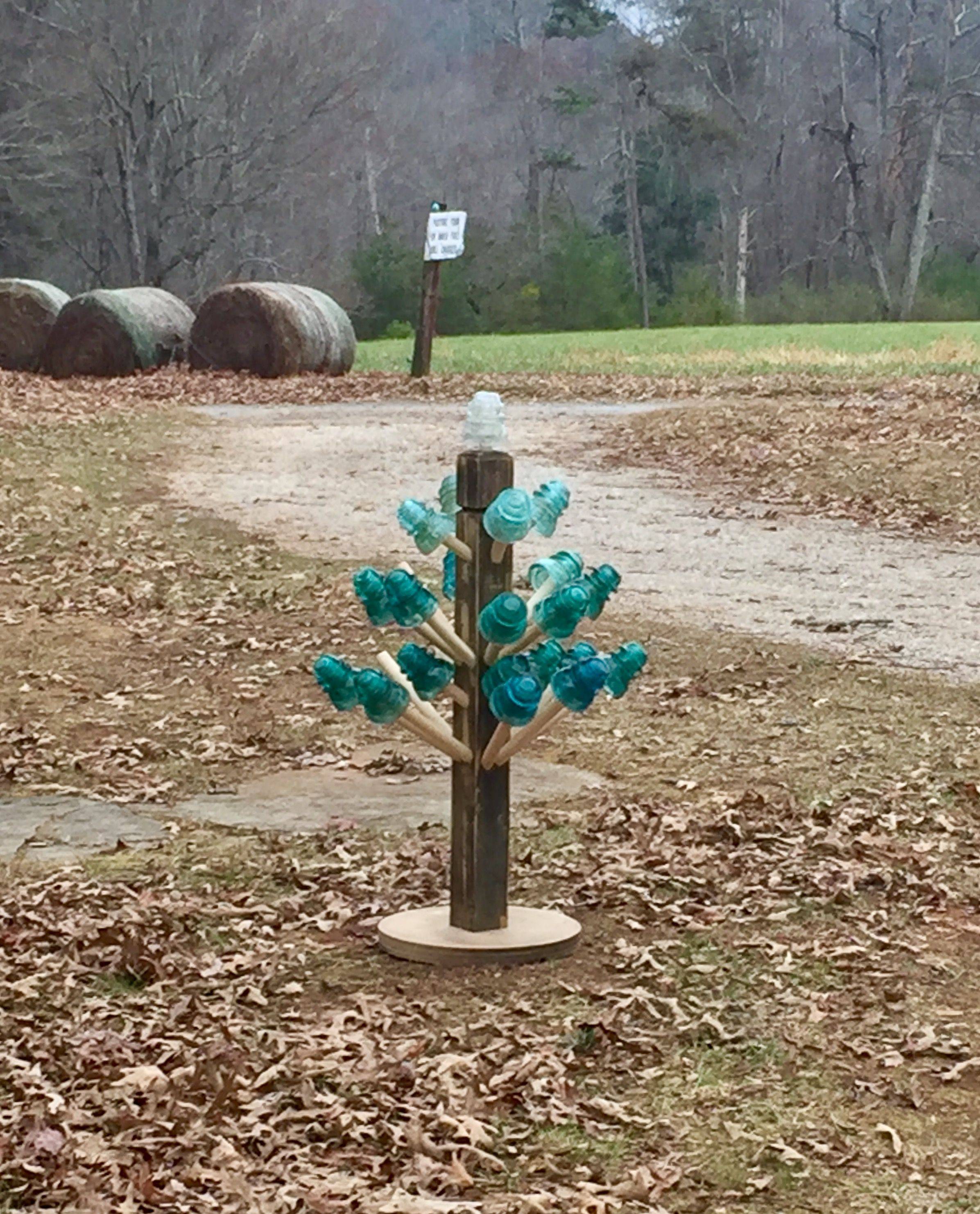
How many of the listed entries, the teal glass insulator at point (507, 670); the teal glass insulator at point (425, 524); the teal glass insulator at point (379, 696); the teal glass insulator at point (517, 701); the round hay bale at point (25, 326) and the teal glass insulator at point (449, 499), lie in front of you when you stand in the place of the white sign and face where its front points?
5

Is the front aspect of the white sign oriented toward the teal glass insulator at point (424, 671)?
yes

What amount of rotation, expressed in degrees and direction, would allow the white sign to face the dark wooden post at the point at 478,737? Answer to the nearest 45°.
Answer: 0° — it already faces it

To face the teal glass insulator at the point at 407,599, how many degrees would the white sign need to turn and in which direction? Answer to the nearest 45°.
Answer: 0° — it already faces it

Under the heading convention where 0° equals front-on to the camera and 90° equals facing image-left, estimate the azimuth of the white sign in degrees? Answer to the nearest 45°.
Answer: approximately 0°

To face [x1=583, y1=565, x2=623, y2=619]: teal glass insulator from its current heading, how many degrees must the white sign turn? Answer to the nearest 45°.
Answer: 0° — it already faces it

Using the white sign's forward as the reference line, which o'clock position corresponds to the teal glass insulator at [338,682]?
The teal glass insulator is roughly at 12 o'clock from the white sign.

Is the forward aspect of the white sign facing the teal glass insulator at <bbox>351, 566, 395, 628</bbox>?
yes
